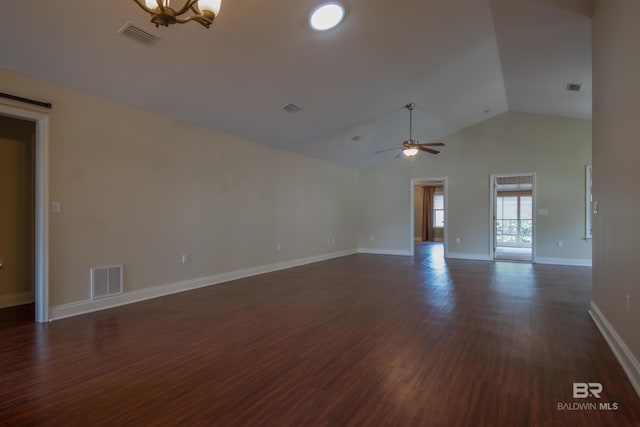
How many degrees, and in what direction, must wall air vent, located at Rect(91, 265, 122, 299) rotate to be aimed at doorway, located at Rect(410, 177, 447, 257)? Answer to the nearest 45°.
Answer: approximately 45° to its left

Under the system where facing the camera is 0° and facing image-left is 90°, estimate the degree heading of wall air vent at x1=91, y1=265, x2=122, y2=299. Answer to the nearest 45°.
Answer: approximately 315°

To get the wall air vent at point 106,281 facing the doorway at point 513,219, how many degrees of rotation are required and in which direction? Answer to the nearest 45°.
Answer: approximately 45° to its left

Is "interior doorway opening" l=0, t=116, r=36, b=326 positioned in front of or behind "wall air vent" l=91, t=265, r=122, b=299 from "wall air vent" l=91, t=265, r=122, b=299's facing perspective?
behind

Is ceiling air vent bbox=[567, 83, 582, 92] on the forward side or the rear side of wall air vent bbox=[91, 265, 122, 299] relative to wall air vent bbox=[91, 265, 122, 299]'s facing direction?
on the forward side

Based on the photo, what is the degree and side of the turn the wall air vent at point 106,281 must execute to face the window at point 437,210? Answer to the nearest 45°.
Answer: approximately 45° to its left

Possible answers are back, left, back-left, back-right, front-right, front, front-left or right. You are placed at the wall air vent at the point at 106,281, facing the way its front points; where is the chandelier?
front-right
